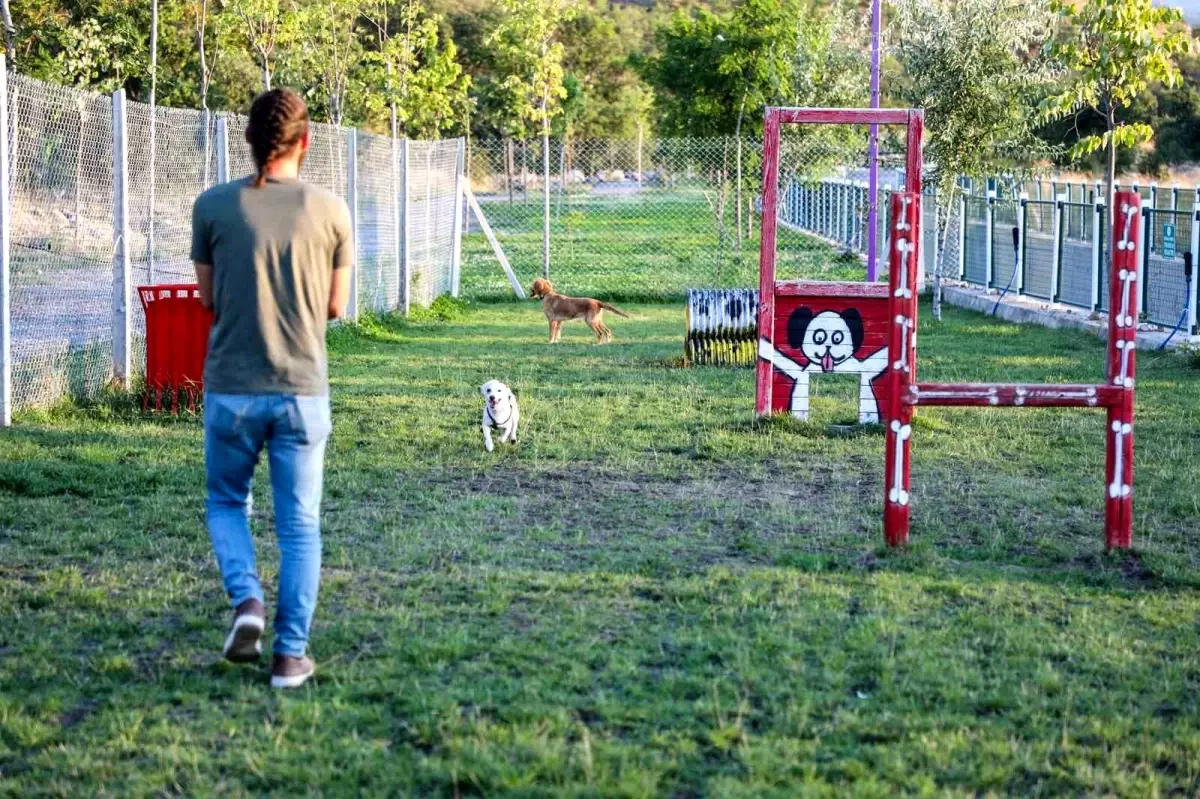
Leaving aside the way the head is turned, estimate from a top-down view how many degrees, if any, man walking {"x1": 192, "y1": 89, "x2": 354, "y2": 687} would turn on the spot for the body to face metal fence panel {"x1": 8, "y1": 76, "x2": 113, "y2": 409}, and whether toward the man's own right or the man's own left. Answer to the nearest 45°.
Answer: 0° — they already face it

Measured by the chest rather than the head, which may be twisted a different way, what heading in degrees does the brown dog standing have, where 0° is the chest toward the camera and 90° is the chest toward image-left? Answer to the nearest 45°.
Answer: approximately 90°

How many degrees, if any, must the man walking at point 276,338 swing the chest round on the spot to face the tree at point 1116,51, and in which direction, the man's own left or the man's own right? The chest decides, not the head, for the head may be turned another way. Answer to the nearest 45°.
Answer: approximately 45° to the man's own right

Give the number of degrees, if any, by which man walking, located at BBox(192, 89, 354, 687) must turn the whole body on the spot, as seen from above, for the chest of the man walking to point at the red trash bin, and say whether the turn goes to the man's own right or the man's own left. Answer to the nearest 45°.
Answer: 0° — they already face it

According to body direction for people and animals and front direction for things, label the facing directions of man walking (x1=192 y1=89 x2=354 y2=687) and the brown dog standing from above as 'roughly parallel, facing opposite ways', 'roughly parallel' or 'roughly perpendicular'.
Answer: roughly perpendicular

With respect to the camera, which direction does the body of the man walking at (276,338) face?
away from the camera

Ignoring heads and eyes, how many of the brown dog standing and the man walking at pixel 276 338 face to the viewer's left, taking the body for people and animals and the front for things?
1

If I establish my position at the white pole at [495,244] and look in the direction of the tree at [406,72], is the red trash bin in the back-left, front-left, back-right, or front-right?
back-left

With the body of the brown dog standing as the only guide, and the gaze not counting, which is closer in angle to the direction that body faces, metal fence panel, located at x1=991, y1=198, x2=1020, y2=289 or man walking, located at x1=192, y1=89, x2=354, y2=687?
the man walking

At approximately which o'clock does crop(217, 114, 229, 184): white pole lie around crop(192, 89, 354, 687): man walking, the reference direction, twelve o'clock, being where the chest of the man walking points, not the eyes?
The white pole is roughly at 12 o'clock from the man walking.
